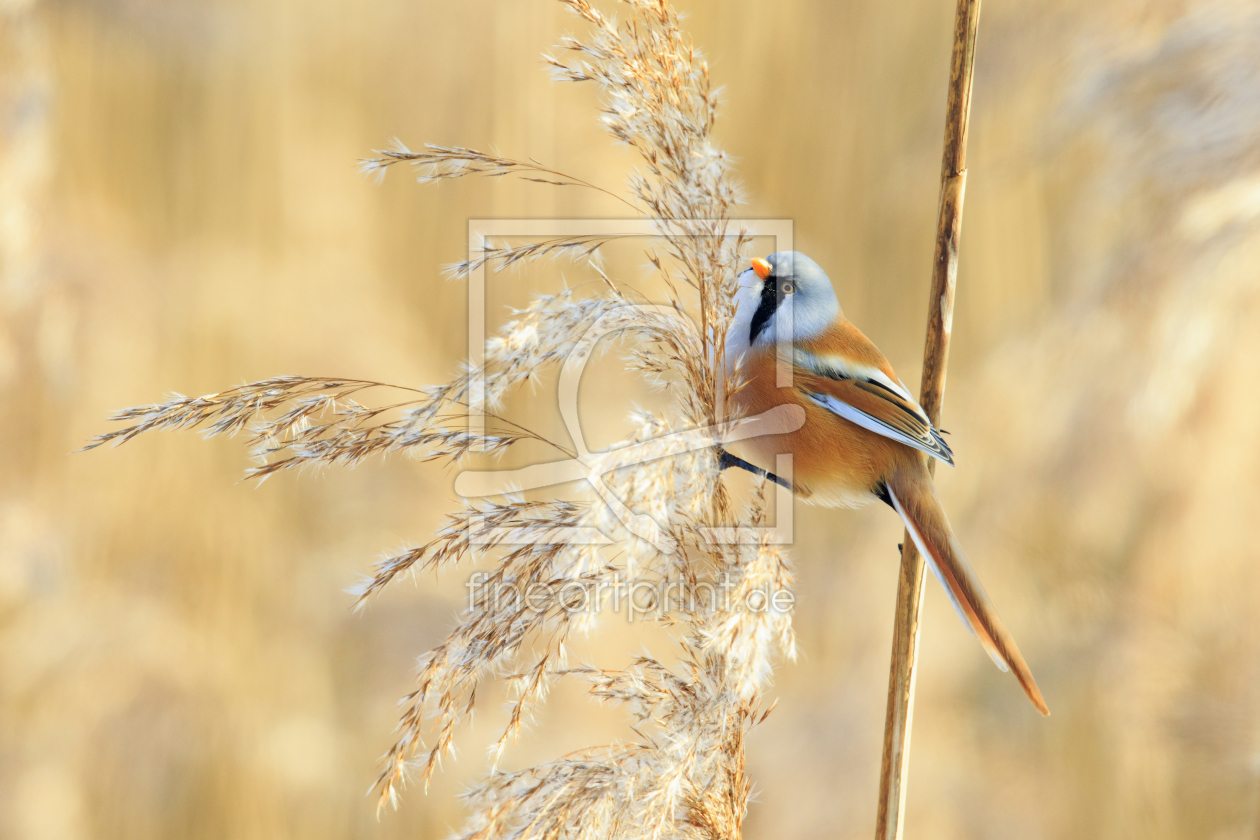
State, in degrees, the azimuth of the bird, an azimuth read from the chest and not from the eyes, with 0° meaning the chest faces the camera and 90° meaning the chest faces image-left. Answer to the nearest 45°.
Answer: approximately 90°
